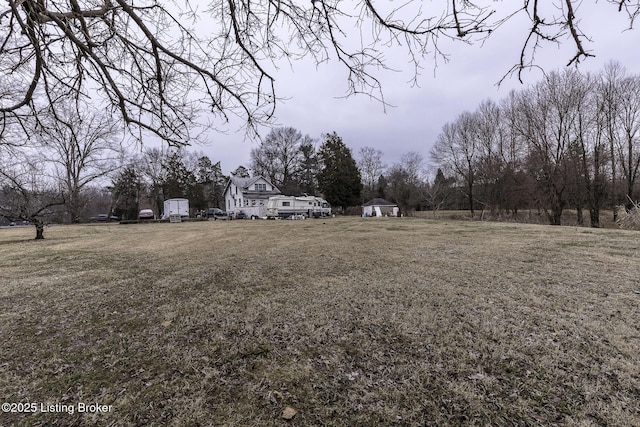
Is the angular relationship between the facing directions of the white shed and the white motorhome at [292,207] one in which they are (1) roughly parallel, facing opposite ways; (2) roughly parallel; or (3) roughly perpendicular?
roughly perpendicular

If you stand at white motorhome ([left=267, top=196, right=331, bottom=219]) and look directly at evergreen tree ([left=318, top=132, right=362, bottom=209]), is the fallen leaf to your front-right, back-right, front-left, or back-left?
back-right

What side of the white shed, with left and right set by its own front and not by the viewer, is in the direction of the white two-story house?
right

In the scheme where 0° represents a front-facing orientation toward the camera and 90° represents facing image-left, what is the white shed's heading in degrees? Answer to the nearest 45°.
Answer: approximately 0°
